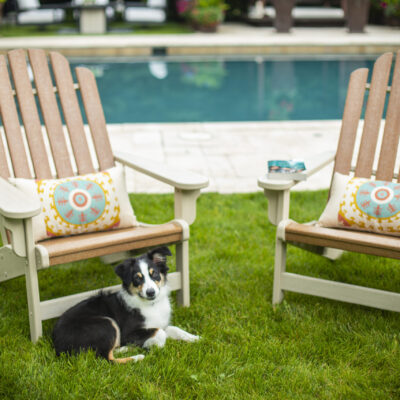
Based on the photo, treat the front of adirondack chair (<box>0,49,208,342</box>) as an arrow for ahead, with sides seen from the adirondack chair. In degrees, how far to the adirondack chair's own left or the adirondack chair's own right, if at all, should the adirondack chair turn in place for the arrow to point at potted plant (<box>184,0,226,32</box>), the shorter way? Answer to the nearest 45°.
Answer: approximately 135° to the adirondack chair's own left

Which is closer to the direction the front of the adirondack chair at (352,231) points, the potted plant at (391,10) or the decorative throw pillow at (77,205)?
the decorative throw pillow

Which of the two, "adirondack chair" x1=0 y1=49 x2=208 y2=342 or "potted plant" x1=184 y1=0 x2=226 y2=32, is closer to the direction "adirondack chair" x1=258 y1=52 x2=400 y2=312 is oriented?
the adirondack chair

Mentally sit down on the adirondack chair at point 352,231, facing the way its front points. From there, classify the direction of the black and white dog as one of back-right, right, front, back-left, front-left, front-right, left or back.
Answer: front

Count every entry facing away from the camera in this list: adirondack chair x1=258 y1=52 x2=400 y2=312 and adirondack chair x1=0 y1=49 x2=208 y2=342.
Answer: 0

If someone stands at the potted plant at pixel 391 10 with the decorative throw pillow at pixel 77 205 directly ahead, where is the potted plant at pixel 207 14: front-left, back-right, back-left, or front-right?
front-right

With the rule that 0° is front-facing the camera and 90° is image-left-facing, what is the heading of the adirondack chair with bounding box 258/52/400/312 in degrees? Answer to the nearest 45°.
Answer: approximately 45°

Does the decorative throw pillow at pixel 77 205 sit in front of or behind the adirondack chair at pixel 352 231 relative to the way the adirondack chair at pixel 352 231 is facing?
in front

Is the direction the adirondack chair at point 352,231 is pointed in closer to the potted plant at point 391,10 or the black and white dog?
the black and white dog

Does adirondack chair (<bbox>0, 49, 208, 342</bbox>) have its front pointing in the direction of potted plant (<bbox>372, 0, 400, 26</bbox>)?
no

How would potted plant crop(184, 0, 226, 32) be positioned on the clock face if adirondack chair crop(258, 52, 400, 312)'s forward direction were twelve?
The potted plant is roughly at 4 o'clock from the adirondack chair.

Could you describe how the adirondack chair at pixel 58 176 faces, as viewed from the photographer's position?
facing the viewer and to the right of the viewer
